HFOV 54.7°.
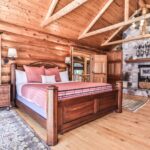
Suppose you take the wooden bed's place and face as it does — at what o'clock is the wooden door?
The wooden door is roughly at 8 o'clock from the wooden bed.

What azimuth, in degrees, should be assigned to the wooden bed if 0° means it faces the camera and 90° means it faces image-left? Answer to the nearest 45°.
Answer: approximately 315°

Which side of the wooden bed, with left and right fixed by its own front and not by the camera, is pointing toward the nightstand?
right

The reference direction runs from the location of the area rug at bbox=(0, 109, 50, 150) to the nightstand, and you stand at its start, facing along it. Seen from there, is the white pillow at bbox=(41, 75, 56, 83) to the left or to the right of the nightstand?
right

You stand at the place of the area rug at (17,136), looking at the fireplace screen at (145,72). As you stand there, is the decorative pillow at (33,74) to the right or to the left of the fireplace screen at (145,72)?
left

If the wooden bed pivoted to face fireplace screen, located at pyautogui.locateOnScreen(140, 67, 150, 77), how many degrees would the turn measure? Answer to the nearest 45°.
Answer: approximately 90° to its left

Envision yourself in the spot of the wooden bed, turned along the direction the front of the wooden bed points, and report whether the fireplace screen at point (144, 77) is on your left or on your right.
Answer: on your left
